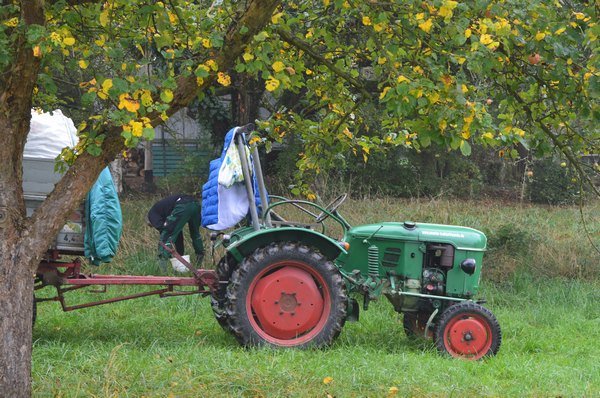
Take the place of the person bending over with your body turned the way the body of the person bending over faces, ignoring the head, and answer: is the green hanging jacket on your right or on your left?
on your left

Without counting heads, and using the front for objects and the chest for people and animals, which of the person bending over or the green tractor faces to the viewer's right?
the green tractor

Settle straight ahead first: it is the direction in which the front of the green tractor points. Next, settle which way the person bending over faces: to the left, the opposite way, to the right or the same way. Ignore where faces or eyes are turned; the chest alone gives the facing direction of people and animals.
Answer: the opposite way

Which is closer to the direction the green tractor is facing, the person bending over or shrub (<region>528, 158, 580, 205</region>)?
the shrub

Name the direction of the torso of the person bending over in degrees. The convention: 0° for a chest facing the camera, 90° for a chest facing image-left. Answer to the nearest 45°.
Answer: approximately 90°

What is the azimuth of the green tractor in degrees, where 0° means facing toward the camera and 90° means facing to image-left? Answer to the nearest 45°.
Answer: approximately 270°

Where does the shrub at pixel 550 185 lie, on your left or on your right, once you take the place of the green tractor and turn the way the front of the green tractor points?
on your left

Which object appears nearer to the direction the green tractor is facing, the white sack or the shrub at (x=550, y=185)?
the shrub

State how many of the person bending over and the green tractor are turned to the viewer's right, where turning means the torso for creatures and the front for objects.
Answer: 1

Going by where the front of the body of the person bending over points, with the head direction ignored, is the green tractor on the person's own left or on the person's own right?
on the person's own left
